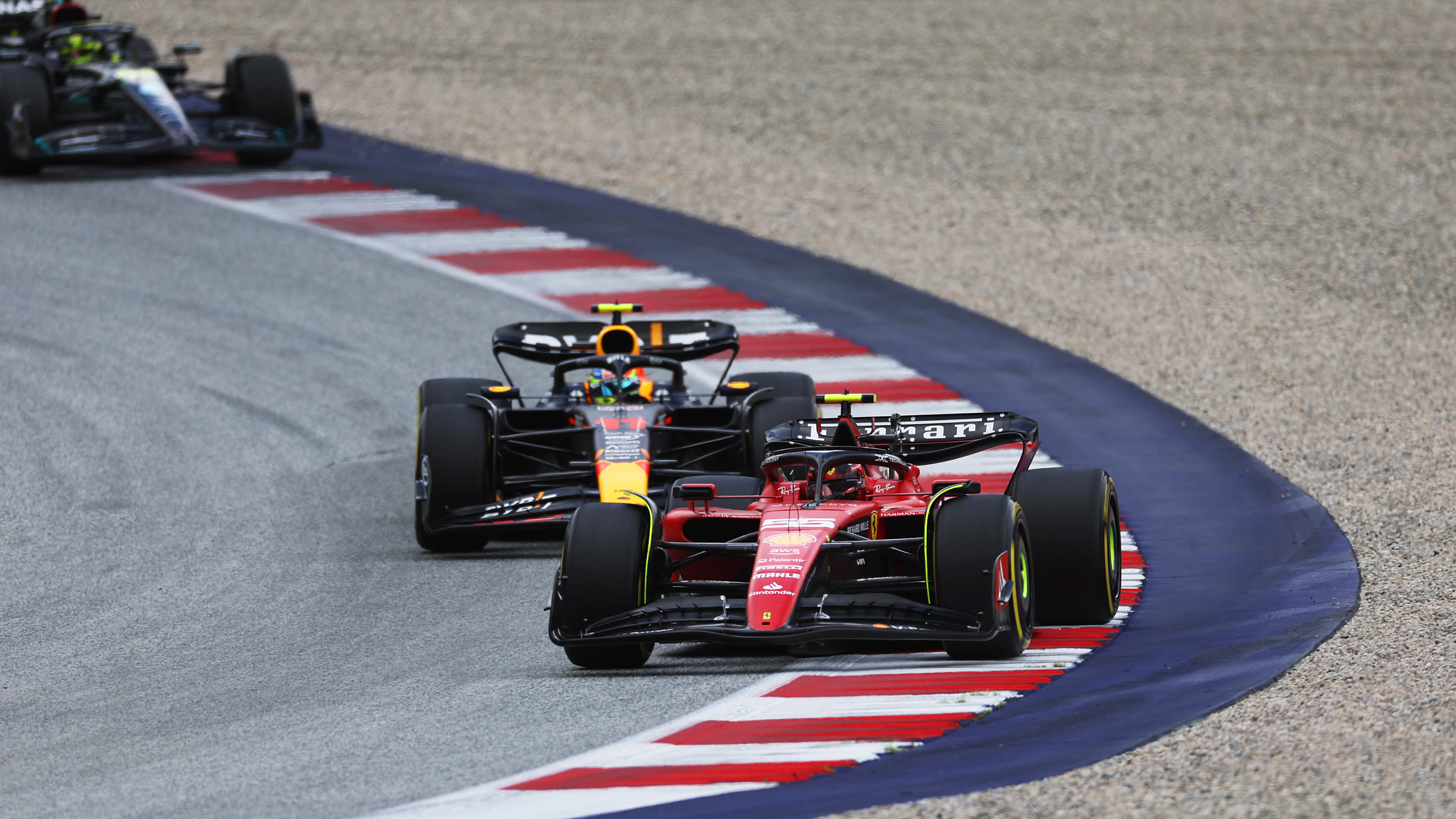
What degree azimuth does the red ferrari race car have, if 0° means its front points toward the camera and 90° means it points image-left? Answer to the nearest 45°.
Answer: approximately 0°

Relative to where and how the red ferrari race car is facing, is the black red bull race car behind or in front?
behind

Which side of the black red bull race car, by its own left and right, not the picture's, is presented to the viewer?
front

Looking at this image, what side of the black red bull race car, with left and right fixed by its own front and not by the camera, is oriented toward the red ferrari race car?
front

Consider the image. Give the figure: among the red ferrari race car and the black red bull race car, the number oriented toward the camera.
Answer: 2
